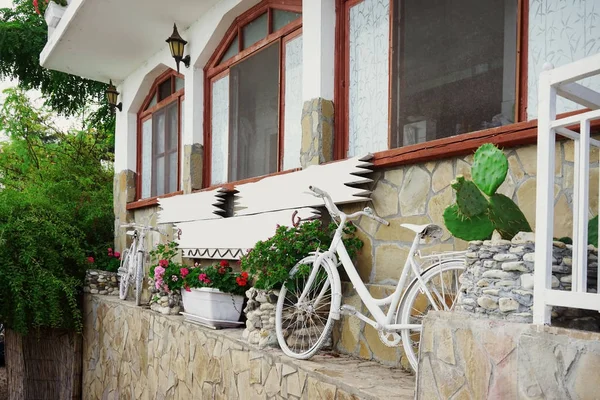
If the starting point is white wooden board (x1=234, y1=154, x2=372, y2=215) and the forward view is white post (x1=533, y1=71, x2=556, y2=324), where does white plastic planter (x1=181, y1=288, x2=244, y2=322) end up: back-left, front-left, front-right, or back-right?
back-right

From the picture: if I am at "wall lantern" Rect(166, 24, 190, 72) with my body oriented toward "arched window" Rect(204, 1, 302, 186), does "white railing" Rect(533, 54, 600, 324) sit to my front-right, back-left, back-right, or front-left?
front-right

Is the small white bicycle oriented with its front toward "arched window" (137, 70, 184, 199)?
no
